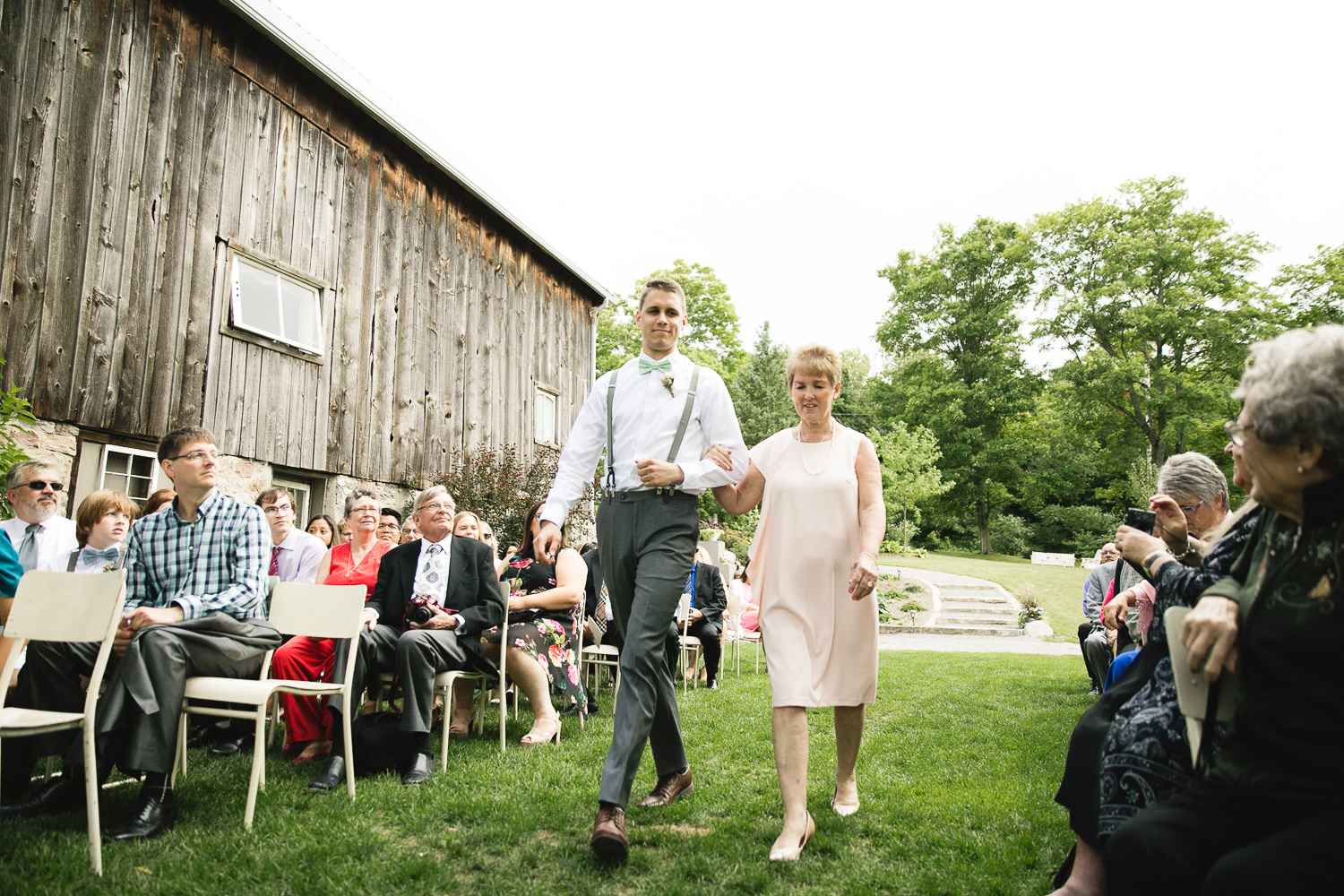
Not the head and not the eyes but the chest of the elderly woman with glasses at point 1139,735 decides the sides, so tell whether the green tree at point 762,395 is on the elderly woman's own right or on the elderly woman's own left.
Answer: on the elderly woman's own right

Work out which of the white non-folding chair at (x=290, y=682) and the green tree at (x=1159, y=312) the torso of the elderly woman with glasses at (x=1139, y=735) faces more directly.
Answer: the white non-folding chair

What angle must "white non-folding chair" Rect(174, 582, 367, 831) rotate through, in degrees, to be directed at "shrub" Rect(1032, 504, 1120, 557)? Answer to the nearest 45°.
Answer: approximately 180°

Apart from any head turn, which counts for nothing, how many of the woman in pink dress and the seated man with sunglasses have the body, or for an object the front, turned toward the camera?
2

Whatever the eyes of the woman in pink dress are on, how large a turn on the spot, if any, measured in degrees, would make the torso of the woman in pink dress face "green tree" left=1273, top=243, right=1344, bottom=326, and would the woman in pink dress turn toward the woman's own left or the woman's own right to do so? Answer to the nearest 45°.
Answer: approximately 135° to the woman's own left

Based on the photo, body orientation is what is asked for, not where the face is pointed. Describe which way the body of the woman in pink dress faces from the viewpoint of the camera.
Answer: toward the camera

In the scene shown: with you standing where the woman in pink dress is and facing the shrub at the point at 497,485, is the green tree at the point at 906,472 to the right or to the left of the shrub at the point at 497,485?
right

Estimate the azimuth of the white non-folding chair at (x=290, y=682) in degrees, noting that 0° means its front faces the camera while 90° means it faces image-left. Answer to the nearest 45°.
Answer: approximately 45°

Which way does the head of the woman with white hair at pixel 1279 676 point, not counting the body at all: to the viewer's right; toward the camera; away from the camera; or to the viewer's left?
to the viewer's left

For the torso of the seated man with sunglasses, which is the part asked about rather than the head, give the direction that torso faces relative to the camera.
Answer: toward the camera

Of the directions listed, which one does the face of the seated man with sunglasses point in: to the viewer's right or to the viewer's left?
to the viewer's right

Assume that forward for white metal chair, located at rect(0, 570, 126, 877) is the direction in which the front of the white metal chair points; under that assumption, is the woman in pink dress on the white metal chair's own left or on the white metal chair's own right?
on the white metal chair's own left

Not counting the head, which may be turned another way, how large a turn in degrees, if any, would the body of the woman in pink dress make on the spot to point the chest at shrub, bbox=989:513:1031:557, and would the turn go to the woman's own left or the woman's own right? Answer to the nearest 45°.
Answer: approximately 180°

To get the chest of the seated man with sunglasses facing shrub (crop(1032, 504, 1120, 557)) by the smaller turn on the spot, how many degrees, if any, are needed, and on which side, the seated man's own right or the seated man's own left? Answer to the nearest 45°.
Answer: approximately 90° to the seated man's own left
